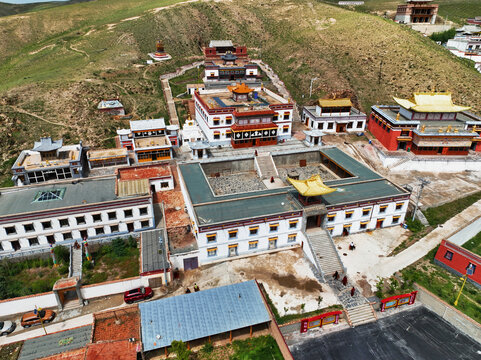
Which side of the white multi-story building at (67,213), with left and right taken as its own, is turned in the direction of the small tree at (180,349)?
front

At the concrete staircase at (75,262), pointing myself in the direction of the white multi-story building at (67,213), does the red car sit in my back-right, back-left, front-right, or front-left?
back-right

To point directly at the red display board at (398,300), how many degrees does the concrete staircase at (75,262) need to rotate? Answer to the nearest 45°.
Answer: approximately 45° to its left

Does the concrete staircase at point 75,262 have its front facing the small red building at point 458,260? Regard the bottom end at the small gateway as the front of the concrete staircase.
no

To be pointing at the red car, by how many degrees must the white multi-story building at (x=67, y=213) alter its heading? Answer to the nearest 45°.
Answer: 0° — it already faces it

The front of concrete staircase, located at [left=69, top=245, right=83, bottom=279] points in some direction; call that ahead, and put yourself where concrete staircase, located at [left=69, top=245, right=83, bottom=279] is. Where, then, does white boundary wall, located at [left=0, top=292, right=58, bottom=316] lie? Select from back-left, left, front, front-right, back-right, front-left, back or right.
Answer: front-right

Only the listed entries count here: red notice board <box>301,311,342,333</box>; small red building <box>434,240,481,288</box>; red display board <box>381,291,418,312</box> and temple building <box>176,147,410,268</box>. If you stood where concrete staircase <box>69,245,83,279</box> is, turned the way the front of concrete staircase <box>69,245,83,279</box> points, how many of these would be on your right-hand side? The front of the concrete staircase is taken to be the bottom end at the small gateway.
0

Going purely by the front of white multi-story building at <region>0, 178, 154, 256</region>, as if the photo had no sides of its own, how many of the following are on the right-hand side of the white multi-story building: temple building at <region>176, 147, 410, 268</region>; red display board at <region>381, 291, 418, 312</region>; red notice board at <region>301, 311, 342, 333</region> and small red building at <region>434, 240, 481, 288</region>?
0

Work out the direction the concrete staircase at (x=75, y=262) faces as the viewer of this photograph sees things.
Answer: facing the viewer

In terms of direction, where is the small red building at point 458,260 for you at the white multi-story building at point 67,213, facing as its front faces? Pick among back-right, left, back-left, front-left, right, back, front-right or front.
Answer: front-left

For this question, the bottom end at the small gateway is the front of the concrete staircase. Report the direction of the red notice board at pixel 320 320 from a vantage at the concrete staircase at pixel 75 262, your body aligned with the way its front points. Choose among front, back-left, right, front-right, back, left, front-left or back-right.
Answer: front-left

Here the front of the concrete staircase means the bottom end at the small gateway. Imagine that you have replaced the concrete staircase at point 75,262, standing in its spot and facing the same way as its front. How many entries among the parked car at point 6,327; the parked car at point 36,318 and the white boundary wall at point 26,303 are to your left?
0

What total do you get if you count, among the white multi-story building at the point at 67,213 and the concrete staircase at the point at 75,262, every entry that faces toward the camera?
2

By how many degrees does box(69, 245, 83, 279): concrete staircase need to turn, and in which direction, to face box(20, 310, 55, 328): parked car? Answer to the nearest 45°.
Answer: approximately 45° to its right

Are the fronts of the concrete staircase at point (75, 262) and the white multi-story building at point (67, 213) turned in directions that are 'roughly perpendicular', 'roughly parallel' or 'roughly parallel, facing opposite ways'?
roughly parallel

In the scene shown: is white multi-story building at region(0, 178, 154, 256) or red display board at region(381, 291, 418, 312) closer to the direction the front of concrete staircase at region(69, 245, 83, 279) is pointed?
the red display board
